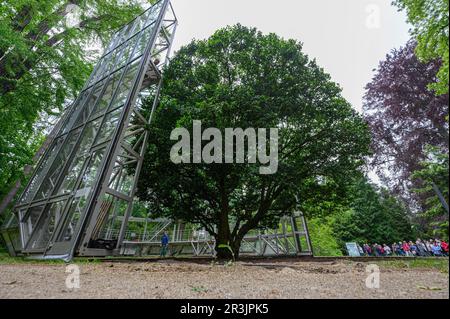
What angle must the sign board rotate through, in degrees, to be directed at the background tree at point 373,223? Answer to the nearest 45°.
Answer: approximately 180°

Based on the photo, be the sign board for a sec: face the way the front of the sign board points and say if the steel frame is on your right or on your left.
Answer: on your right

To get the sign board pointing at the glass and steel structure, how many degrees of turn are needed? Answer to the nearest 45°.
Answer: approximately 45° to its right

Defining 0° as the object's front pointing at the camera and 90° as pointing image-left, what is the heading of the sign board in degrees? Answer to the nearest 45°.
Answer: approximately 0°

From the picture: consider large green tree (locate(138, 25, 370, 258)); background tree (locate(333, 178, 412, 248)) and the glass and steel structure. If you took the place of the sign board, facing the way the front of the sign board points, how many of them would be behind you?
1

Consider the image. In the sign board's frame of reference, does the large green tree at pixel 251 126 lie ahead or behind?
ahead
